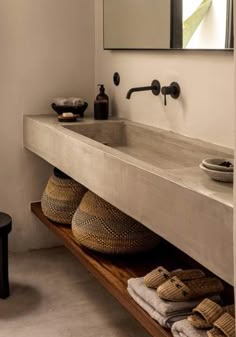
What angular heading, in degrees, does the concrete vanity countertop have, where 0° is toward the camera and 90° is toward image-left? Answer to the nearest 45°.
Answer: approximately 45°

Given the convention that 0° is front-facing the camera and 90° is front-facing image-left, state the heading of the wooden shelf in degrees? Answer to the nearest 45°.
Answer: approximately 45°

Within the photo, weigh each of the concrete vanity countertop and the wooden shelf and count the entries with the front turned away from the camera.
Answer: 0
